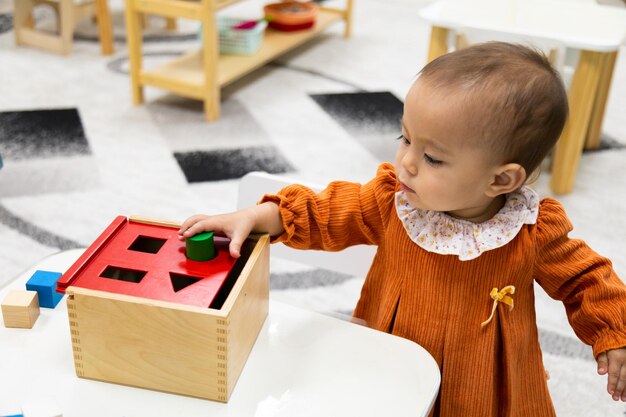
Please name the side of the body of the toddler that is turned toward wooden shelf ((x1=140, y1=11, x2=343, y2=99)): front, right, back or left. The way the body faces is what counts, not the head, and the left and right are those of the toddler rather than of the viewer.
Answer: right

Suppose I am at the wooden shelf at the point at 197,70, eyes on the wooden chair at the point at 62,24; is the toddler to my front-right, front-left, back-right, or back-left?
back-left

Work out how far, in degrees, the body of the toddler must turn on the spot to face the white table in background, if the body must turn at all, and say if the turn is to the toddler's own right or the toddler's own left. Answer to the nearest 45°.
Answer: approximately 135° to the toddler's own right

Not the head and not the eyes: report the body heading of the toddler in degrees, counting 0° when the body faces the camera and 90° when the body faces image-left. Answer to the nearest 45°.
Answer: approximately 45°

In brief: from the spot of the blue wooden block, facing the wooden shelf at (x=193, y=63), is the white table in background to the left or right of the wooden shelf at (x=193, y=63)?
right

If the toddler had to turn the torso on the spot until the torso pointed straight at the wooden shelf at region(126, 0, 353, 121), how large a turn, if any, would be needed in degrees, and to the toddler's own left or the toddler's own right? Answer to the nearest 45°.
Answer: approximately 90° to the toddler's own right

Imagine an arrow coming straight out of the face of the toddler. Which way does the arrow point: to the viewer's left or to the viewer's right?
to the viewer's left
